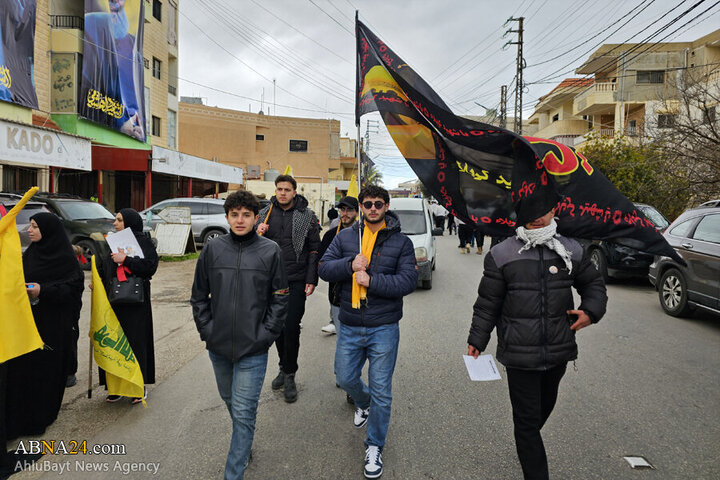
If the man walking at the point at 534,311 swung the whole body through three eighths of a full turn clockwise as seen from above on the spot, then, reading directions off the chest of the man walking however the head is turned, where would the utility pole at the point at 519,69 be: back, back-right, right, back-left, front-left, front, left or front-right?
front-right

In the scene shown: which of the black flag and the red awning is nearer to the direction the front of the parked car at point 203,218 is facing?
the red awning

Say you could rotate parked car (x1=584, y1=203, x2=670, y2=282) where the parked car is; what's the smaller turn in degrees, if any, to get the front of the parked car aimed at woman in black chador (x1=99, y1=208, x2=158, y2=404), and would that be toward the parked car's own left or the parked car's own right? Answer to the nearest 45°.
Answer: approximately 45° to the parked car's own right

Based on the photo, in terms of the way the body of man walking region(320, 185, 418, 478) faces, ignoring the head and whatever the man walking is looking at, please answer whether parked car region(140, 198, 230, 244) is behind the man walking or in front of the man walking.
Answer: behind

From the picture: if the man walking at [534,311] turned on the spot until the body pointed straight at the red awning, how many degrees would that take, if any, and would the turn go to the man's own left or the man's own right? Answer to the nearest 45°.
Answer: approximately 135° to the man's own right

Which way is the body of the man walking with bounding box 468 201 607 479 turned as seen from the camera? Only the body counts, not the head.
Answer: toward the camera

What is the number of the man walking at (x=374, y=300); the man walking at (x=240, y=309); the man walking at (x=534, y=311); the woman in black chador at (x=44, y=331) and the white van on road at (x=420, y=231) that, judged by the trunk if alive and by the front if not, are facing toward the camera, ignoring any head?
4

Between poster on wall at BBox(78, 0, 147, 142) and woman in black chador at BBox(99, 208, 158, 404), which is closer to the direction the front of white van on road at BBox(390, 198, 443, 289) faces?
the woman in black chador
